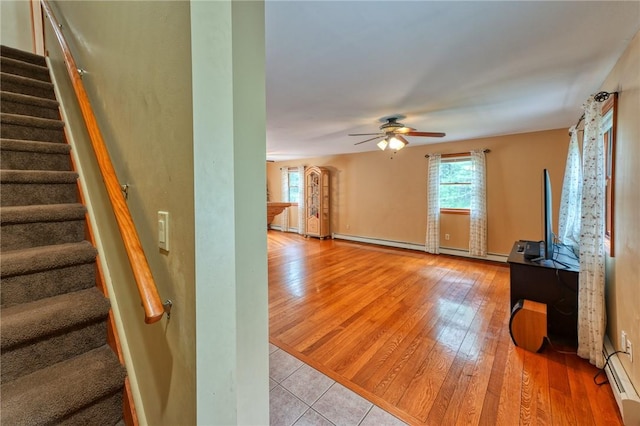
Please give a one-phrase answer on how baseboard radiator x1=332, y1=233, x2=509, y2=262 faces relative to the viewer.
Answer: facing the viewer and to the left of the viewer

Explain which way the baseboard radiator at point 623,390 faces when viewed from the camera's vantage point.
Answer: facing to the left of the viewer

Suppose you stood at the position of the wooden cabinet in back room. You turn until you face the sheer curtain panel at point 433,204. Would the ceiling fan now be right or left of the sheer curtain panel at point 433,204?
right

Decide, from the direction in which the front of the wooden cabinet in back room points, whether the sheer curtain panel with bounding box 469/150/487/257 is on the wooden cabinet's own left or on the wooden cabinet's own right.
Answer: on the wooden cabinet's own left

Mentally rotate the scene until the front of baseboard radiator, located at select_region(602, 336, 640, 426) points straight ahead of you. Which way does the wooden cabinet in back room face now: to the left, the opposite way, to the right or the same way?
to the left

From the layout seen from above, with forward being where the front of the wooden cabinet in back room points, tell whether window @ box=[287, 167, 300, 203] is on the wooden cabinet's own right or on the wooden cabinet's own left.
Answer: on the wooden cabinet's own right
